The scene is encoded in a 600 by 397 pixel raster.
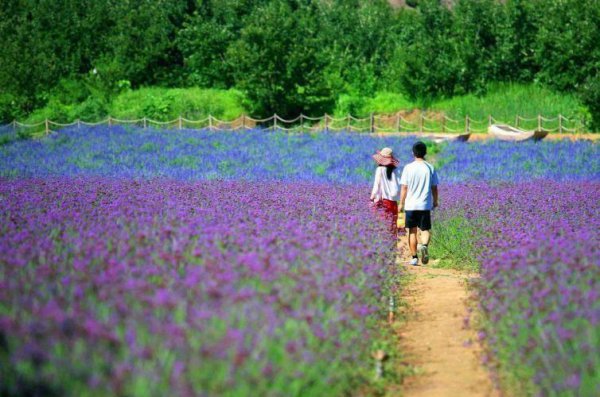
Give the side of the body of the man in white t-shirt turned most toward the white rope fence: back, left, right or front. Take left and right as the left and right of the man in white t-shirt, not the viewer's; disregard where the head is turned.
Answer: front

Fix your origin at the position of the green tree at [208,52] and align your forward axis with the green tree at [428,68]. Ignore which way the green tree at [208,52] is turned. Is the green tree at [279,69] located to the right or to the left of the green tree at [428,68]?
right

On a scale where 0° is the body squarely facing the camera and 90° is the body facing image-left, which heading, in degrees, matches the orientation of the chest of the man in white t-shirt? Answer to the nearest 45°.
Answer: approximately 180°

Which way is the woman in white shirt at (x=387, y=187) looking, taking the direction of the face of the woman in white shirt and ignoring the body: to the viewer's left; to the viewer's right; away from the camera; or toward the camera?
away from the camera

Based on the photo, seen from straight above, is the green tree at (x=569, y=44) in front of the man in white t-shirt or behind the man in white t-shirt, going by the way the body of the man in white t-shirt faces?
in front

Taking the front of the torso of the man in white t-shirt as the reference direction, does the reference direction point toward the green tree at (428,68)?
yes

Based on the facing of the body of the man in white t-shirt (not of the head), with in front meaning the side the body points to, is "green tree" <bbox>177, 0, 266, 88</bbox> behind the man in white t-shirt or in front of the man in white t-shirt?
in front

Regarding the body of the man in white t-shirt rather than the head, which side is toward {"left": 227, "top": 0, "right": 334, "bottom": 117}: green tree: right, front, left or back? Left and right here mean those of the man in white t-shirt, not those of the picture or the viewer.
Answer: front
